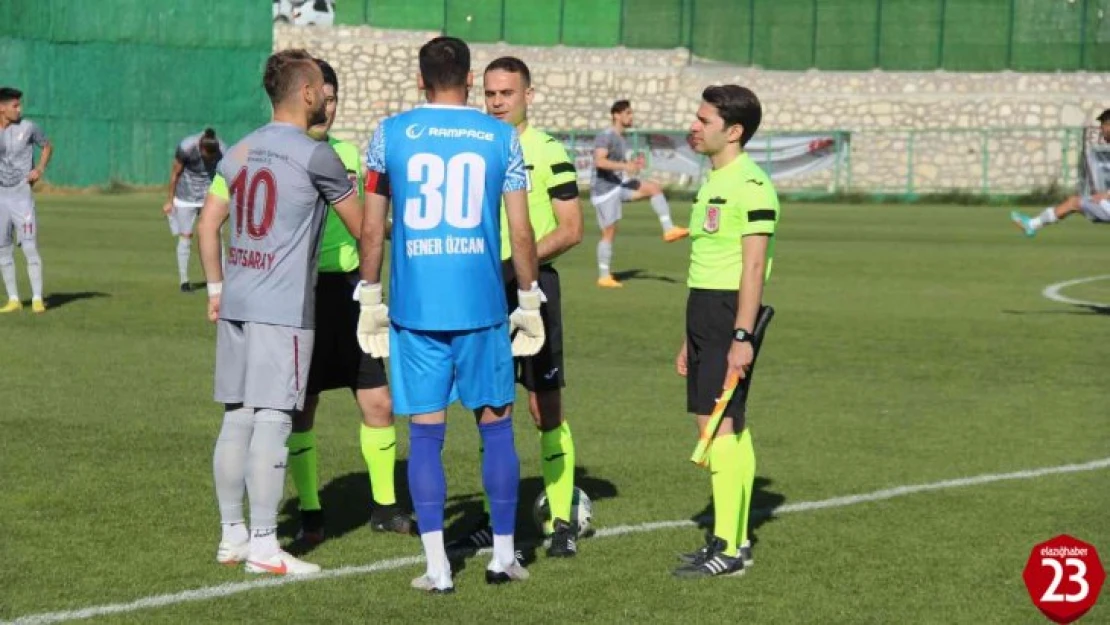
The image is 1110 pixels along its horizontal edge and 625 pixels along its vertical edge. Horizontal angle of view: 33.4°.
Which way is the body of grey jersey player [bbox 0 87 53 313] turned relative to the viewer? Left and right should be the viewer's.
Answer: facing the viewer

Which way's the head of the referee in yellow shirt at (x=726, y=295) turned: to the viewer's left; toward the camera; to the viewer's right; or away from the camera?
to the viewer's left

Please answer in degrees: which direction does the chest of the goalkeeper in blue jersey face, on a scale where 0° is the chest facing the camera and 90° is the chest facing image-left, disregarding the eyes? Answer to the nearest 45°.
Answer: approximately 180°

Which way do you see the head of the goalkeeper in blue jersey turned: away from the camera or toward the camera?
away from the camera

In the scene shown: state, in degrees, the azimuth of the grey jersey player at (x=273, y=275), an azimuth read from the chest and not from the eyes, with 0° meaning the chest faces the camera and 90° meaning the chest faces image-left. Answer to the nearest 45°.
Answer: approximately 225°

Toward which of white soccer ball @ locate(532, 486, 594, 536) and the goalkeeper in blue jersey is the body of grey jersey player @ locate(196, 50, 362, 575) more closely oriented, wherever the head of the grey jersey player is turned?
the white soccer ball

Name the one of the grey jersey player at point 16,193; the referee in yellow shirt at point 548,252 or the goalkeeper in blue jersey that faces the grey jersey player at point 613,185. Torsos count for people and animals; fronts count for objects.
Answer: the goalkeeper in blue jersey

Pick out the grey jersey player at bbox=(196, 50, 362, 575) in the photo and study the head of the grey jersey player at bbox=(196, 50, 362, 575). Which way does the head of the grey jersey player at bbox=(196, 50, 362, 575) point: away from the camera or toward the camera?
away from the camera

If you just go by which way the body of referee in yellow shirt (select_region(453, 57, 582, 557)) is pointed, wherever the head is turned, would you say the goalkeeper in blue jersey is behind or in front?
in front

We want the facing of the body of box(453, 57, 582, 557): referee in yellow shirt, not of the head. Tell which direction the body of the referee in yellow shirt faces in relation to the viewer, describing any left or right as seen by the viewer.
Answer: facing the viewer and to the left of the viewer

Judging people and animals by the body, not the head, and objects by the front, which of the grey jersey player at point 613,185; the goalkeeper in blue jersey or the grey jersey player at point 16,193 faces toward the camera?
the grey jersey player at point 16,193
